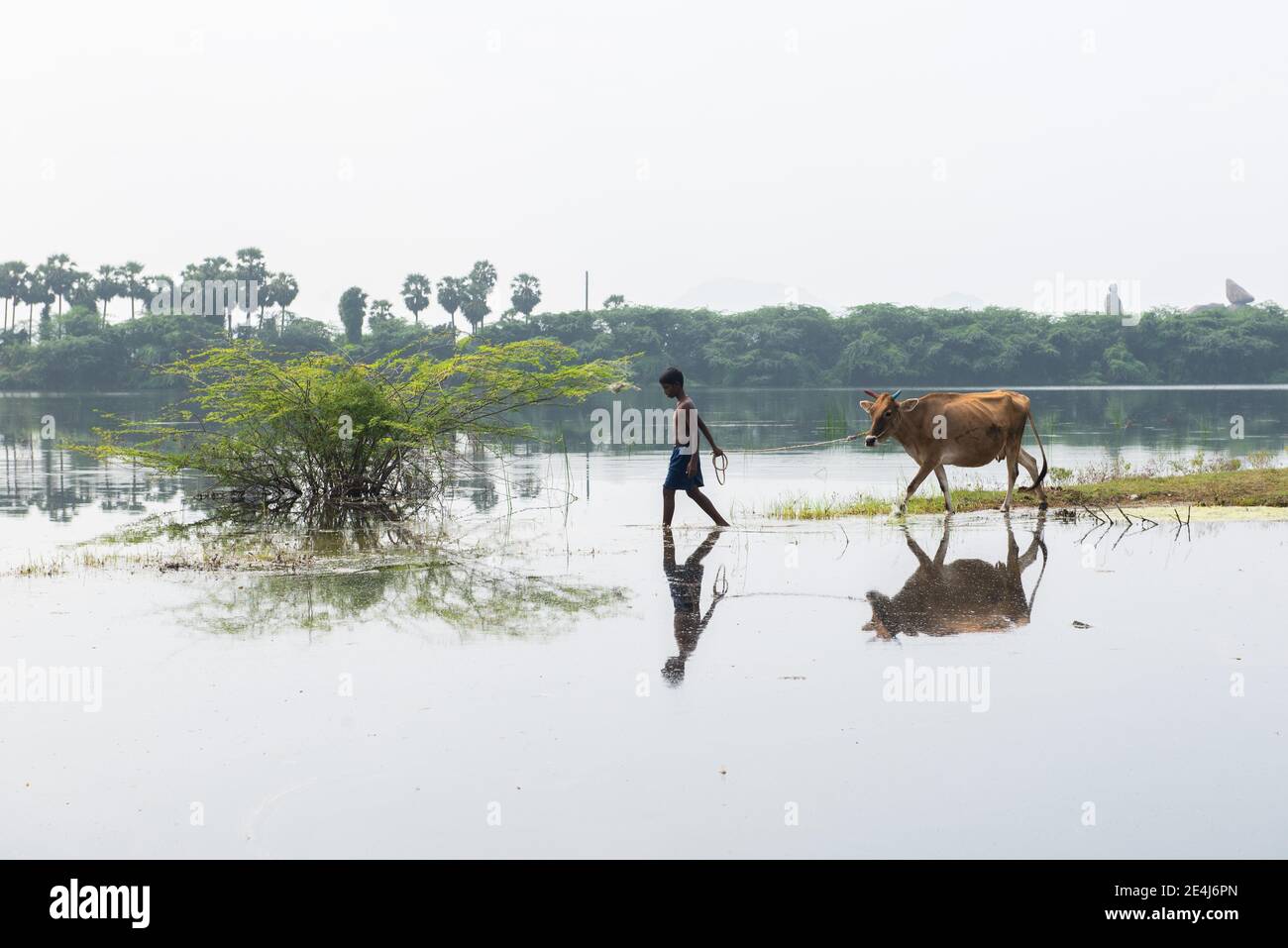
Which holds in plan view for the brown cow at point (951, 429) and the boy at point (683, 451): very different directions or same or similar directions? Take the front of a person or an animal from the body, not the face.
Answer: same or similar directions

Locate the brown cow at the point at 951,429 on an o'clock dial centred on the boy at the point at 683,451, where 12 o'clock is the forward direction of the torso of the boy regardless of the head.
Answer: The brown cow is roughly at 5 o'clock from the boy.

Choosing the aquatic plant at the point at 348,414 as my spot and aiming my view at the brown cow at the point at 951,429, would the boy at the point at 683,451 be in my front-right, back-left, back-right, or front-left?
front-right

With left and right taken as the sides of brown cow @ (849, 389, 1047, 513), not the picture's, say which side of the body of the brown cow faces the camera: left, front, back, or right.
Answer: left

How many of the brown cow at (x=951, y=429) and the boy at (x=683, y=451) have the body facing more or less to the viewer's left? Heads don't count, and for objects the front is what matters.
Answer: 2

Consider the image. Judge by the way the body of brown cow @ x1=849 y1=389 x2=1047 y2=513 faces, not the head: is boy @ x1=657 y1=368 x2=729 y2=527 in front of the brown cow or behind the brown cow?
in front

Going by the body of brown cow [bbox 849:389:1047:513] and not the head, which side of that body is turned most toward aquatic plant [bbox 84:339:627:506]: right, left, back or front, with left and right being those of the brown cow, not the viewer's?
front

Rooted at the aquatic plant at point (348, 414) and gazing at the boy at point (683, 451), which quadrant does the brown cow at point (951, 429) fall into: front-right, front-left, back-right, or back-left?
front-left

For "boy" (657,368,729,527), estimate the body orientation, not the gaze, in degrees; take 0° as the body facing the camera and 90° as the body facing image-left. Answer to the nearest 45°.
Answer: approximately 90°

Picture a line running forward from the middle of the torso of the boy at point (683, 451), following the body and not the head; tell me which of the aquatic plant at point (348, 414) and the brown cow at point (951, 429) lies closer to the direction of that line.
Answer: the aquatic plant
